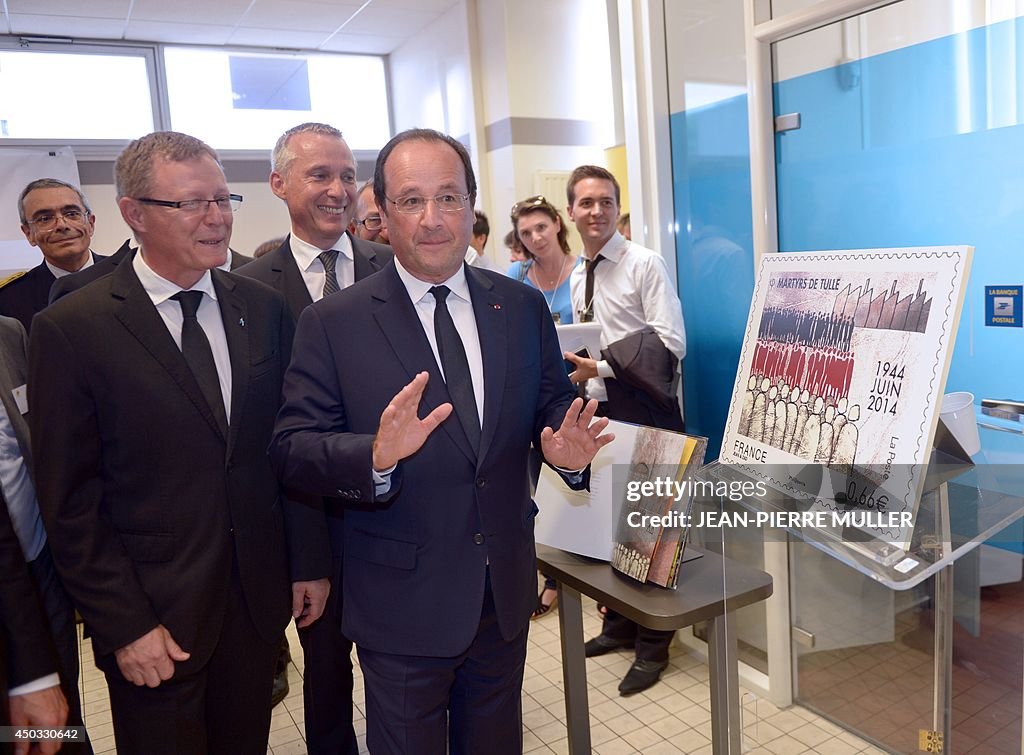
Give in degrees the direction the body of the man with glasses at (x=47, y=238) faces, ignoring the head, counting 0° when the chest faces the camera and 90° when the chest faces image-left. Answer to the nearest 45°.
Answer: approximately 0°

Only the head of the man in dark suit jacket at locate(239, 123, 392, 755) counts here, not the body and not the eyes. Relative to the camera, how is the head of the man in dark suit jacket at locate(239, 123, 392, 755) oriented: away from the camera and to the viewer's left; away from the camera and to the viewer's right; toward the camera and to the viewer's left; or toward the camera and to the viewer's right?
toward the camera and to the viewer's right

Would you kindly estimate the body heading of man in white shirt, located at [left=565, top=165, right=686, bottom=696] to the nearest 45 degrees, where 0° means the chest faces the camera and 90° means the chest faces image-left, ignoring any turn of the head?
approximately 45°

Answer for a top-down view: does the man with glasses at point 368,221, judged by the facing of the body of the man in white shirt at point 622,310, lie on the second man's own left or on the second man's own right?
on the second man's own right

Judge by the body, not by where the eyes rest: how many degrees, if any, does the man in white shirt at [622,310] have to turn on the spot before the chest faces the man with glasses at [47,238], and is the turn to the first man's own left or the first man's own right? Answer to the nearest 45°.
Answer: approximately 45° to the first man's own right

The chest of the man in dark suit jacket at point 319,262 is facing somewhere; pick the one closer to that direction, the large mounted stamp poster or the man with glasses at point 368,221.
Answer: the large mounted stamp poster

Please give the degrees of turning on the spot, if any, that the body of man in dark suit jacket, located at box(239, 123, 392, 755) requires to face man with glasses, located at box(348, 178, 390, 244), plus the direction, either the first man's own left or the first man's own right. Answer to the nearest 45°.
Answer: approximately 135° to the first man's own left

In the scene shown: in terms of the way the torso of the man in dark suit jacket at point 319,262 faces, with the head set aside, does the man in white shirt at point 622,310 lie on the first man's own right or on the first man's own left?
on the first man's own left

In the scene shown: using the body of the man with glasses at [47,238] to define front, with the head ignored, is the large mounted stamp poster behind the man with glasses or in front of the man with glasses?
in front
